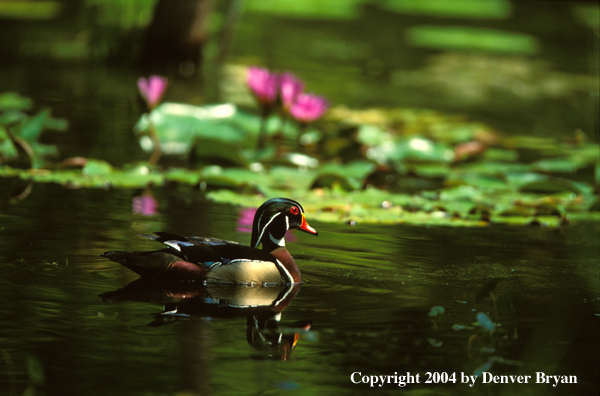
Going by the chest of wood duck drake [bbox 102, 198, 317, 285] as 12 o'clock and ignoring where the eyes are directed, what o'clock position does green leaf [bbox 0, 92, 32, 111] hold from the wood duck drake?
The green leaf is roughly at 8 o'clock from the wood duck drake.

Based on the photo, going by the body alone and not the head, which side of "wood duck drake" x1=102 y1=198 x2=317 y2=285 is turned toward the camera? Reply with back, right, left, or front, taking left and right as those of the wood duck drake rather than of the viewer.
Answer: right

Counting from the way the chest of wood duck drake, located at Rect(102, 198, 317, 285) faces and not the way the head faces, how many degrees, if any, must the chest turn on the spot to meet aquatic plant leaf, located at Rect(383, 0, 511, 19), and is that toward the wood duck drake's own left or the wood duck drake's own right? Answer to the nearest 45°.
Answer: approximately 90° to the wood duck drake's own left

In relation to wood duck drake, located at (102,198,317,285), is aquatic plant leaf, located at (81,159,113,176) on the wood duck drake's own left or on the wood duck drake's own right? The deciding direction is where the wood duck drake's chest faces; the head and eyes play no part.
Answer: on the wood duck drake's own left

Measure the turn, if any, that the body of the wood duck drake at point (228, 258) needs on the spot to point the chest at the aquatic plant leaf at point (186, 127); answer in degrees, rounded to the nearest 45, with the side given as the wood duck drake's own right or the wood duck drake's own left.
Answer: approximately 90° to the wood duck drake's own left

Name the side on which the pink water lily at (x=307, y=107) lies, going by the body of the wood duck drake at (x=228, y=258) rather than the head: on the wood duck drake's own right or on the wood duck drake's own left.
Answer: on the wood duck drake's own left

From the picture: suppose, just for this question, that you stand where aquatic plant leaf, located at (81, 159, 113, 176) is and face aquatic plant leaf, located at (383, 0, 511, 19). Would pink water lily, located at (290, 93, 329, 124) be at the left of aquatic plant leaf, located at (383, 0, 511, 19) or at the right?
right

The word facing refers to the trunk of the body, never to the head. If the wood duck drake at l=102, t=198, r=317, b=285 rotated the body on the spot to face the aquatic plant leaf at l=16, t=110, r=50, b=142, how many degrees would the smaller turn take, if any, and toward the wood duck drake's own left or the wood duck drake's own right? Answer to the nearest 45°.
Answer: approximately 135° to the wood duck drake's own left

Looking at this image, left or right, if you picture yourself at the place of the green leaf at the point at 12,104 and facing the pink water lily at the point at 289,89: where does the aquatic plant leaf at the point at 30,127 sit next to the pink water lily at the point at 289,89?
right
